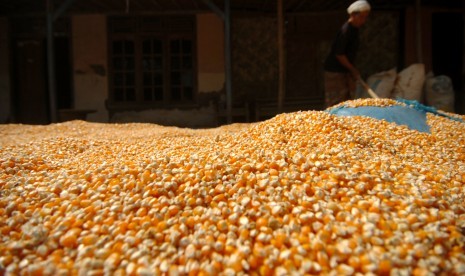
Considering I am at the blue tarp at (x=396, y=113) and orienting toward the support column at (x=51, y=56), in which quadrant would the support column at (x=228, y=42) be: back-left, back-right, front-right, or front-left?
front-right

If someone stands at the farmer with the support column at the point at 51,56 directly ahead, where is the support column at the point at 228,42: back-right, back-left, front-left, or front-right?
front-right

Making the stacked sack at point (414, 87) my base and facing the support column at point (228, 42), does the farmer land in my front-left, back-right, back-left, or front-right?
front-left

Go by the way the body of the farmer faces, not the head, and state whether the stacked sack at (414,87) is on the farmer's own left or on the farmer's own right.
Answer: on the farmer's own left

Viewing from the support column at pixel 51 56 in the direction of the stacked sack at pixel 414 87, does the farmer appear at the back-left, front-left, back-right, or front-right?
front-right

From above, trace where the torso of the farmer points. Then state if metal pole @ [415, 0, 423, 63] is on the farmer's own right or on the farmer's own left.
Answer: on the farmer's own left

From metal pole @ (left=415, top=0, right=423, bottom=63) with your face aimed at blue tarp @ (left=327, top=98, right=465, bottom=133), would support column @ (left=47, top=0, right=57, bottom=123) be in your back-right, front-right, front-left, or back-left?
front-right
